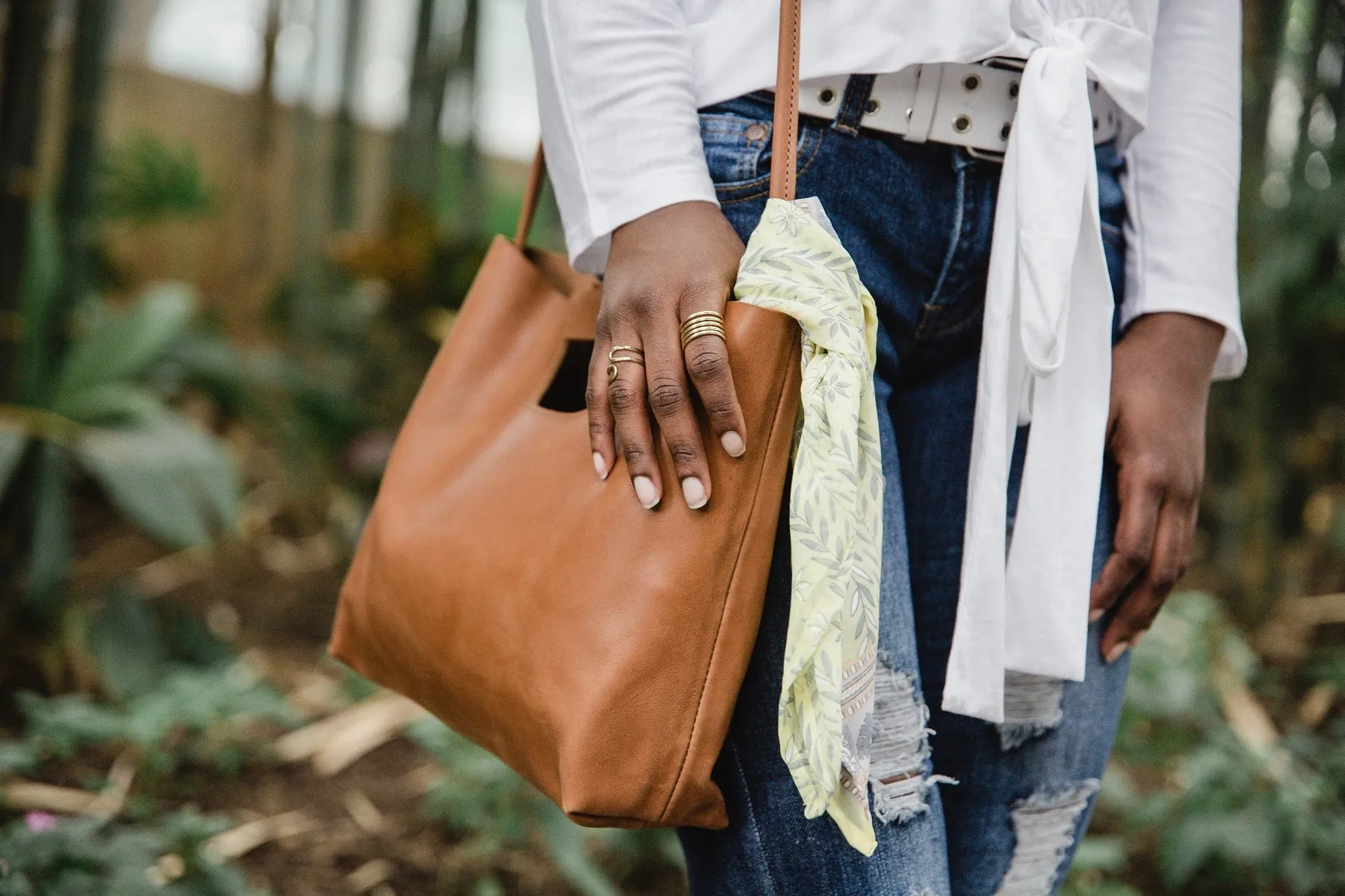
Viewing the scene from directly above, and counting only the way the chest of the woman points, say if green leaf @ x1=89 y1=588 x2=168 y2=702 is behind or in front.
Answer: behind

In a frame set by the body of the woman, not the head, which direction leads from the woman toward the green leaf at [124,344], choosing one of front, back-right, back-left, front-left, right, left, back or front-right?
back

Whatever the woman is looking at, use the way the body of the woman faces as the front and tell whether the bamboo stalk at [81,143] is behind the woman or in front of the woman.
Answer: behind

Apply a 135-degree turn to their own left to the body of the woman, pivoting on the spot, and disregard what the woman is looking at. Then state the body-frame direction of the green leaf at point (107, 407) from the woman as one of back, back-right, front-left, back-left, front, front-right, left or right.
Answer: front-left

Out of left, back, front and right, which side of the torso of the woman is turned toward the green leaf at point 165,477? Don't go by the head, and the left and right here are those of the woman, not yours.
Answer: back

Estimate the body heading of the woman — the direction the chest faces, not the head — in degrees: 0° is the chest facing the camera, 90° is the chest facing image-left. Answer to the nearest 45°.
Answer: approximately 315°

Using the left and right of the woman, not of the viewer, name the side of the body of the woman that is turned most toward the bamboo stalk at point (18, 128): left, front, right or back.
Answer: back

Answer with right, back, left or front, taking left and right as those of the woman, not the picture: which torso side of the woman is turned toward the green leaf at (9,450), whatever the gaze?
back
